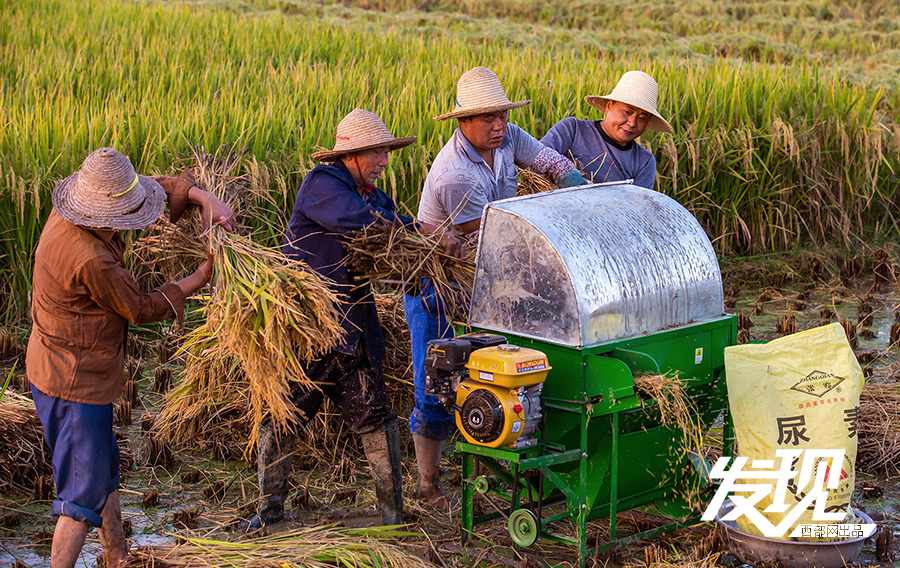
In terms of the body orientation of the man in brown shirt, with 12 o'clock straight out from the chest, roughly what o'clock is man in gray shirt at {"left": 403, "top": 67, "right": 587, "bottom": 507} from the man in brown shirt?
The man in gray shirt is roughly at 1 o'clock from the man in brown shirt.

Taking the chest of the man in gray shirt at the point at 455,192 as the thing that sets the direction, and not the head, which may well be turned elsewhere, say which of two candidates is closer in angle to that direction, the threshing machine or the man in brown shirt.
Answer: the threshing machine

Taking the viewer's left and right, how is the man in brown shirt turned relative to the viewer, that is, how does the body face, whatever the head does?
facing away from the viewer and to the right of the viewer

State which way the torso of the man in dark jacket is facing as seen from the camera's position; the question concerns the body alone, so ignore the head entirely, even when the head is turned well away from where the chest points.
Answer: to the viewer's right

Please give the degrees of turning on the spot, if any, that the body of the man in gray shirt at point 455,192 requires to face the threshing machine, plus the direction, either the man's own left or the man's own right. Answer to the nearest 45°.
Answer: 0° — they already face it

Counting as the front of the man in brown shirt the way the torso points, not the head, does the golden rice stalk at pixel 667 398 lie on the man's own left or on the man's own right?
on the man's own right

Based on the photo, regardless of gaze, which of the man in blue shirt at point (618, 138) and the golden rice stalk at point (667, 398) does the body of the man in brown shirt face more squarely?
the man in blue shirt

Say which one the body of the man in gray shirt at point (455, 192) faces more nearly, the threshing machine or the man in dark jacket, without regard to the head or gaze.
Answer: the threshing machine

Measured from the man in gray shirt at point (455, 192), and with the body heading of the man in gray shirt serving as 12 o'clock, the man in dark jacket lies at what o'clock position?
The man in dark jacket is roughly at 3 o'clock from the man in gray shirt.

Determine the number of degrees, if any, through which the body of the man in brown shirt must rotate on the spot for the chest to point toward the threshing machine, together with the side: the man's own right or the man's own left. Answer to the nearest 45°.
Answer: approximately 45° to the man's own right
